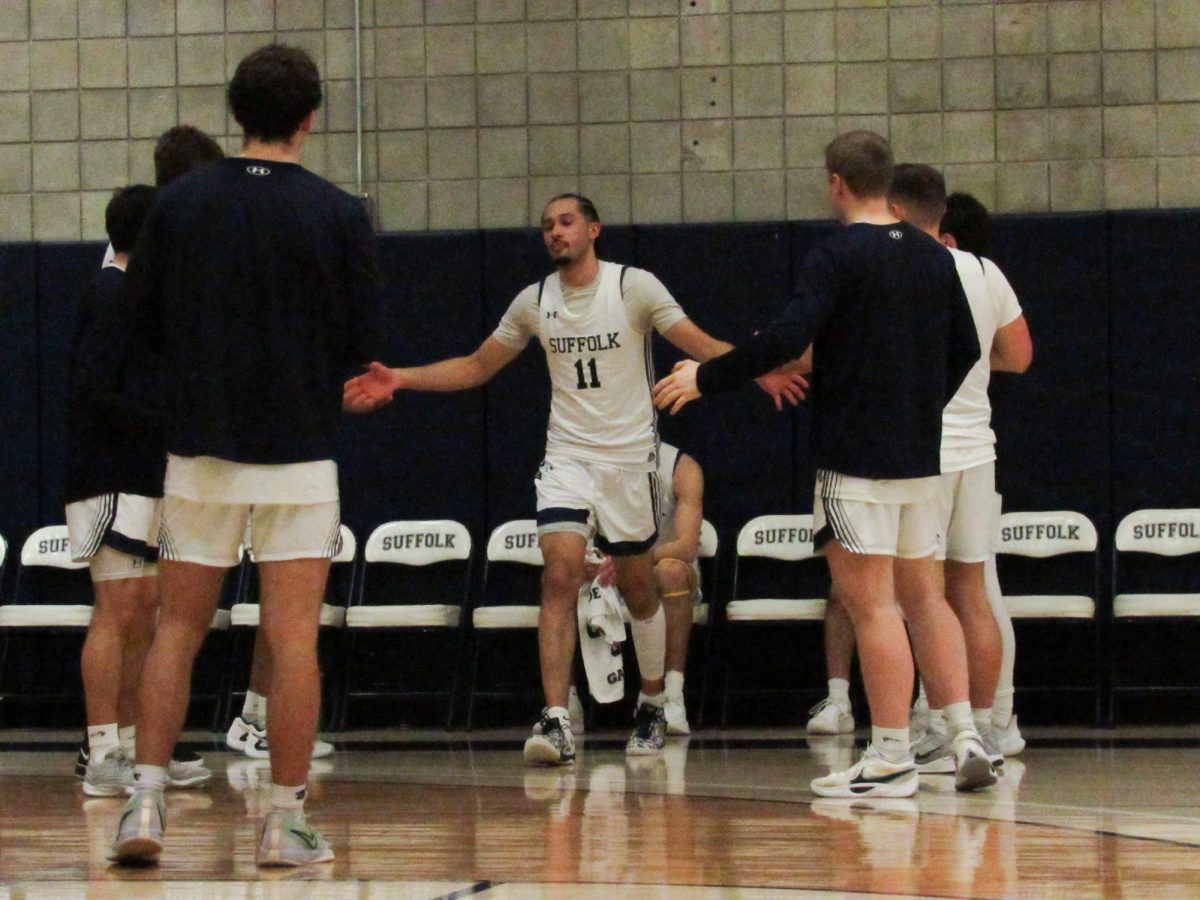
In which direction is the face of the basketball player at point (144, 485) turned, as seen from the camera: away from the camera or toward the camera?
away from the camera

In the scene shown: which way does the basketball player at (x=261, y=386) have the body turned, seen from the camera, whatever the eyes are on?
away from the camera

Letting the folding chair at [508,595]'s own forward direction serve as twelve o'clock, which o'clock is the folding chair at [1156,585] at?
the folding chair at [1156,585] is roughly at 9 o'clock from the folding chair at [508,595].

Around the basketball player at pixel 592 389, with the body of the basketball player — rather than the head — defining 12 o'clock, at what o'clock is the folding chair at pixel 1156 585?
The folding chair is roughly at 8 o'clock from the basketball player.

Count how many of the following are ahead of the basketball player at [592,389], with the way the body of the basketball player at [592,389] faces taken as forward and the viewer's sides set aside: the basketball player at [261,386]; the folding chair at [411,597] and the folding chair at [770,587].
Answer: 1

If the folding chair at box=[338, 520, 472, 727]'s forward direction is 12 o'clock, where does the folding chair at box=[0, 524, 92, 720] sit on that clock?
the folding chair at box=[0, 524, 92, 720] is roughly at 3 o'clock from the folding chair at box=[338, 520, 472, 727].

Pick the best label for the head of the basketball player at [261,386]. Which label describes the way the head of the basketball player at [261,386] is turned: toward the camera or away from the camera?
away from the camera

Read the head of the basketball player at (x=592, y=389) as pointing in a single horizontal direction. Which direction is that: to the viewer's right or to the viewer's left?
to the viewer's left

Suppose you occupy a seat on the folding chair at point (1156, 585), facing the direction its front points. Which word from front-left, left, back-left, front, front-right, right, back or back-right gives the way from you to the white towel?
front-right

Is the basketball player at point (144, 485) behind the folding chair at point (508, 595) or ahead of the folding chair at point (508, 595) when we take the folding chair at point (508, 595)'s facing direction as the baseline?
ahead

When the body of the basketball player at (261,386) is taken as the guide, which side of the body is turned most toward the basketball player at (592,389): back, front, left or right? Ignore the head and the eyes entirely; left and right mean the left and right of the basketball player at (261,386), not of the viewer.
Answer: front

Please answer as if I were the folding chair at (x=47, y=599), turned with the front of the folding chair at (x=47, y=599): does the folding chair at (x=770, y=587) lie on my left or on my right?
on my left

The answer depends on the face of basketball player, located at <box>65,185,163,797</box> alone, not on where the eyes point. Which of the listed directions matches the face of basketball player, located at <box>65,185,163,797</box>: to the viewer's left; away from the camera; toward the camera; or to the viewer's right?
away from the camera

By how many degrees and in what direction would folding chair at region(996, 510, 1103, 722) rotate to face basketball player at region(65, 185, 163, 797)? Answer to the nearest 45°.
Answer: approximately 45° to its right
